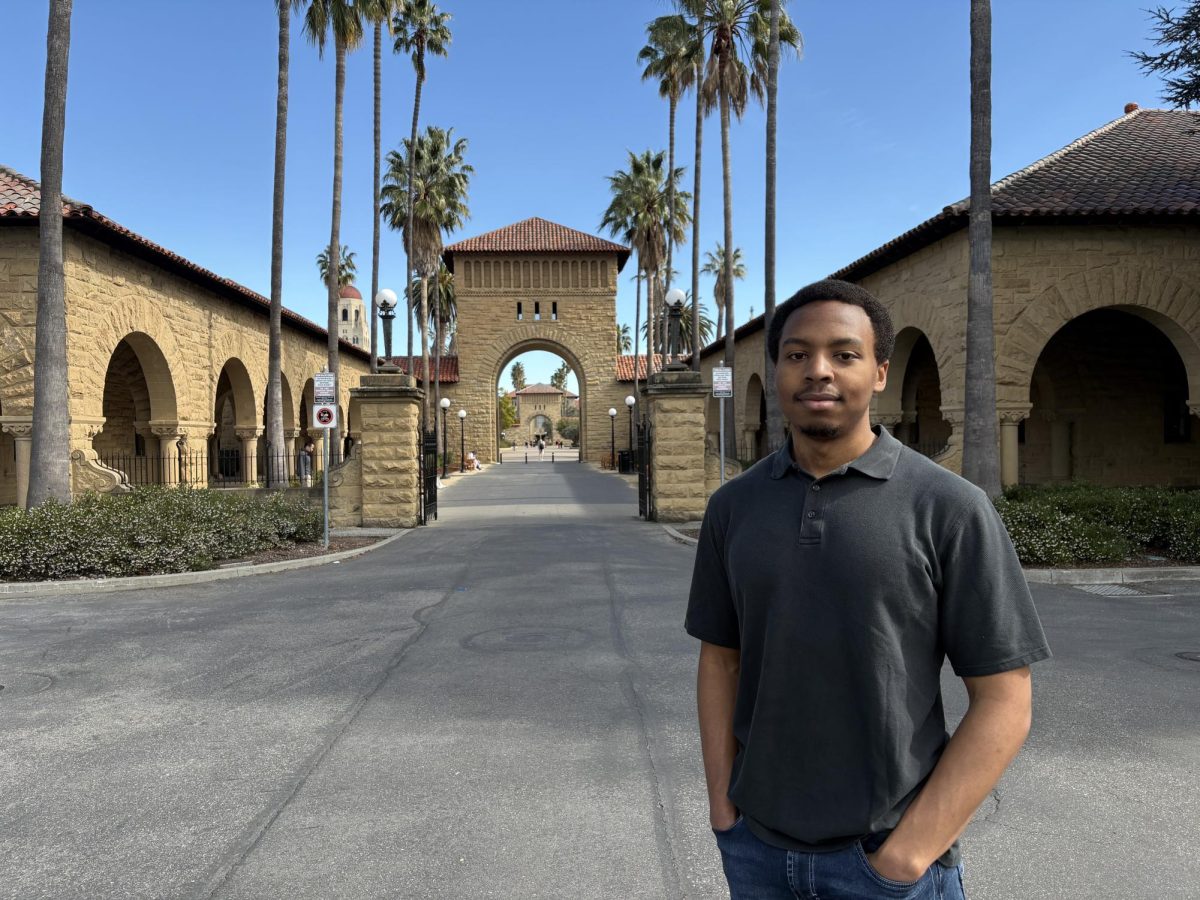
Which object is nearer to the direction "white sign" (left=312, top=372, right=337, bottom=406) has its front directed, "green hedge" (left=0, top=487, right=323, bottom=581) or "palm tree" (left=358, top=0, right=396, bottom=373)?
the green hedge

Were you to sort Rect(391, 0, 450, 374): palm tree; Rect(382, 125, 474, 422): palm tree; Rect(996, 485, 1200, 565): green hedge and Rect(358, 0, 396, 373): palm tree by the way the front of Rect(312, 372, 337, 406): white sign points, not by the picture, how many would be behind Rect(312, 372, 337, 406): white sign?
3

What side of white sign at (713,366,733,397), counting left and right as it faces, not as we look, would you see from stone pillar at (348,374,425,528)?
right

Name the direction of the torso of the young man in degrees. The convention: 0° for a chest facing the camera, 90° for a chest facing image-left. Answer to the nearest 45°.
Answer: approximately 45°

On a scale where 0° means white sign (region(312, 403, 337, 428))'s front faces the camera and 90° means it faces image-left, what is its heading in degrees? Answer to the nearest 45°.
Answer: approximately 0°

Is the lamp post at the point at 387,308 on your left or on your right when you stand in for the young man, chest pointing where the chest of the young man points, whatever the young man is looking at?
on your right

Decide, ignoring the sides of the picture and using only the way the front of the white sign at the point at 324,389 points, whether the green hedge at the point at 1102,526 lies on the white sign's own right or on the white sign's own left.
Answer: on the white sign's own left

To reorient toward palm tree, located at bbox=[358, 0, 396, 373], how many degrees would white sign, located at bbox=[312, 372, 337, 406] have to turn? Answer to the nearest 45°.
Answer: approximately 180°

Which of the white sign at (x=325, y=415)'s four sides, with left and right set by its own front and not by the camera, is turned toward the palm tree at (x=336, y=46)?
back
